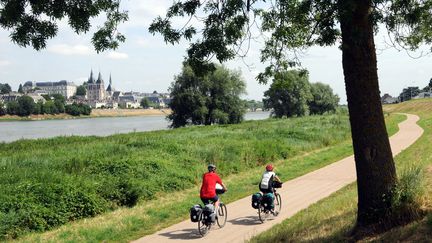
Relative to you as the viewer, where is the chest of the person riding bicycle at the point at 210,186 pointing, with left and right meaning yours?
facing away from the viewer and to the right of the viewer

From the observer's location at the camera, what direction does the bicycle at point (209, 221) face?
facing away from the viewer and to the right of the viewer
